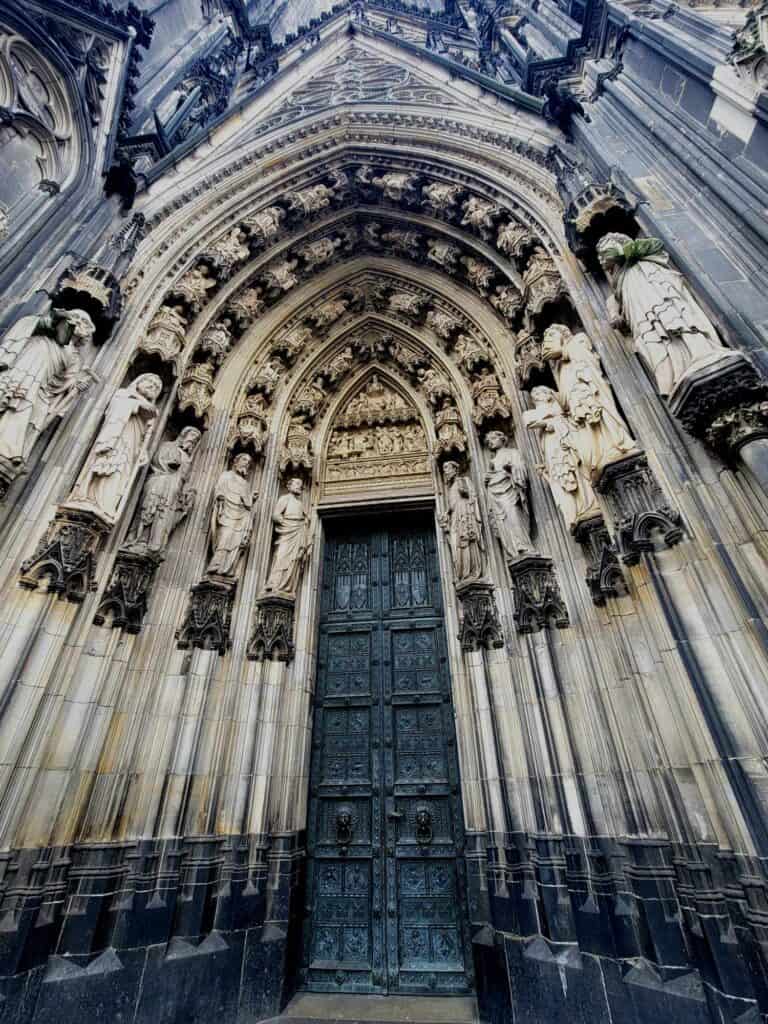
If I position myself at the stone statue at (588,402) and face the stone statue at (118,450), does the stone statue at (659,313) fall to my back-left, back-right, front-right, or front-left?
back-left

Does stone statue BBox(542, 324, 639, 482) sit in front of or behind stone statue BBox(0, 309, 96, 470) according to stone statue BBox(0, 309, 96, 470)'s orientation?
in front

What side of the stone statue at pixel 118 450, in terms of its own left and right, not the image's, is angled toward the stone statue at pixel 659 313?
front

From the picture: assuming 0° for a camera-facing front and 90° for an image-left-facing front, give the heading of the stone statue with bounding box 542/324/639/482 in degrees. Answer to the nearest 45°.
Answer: approximately 45°

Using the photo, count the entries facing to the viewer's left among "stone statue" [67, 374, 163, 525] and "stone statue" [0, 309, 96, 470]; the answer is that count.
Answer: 0

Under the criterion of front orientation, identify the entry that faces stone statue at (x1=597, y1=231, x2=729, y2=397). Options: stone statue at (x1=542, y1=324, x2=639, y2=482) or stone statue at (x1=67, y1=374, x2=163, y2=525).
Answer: stone statue at (x1=67, y1=374, x2=163, y2=525)

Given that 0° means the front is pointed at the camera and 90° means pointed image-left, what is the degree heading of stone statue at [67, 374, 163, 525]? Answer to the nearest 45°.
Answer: approximately 315°

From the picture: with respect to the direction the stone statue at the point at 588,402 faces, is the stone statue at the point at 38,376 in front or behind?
in front

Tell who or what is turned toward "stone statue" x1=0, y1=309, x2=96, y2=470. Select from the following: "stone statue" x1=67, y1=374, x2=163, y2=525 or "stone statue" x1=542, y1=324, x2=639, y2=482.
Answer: "stone statue" x1=542, y1=324, x2=639, y2=482

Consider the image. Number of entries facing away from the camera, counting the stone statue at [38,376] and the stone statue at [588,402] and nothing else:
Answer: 0

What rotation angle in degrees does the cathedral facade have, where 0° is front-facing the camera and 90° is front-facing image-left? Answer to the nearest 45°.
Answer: approximately 0°

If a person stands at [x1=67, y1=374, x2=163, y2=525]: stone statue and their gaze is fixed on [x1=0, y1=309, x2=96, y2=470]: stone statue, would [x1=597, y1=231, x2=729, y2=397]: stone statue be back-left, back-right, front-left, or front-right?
back-left
